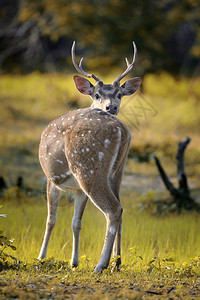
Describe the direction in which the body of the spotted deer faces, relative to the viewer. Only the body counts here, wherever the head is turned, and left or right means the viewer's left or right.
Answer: facing away from the viewer and to the left of the viewer
